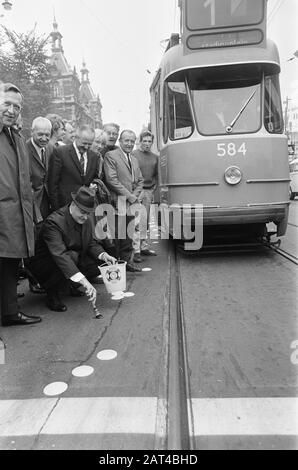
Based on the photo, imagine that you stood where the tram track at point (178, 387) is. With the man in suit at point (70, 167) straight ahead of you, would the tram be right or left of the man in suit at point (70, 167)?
right

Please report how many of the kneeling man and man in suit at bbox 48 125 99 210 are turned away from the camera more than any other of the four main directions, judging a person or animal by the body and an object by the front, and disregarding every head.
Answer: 0

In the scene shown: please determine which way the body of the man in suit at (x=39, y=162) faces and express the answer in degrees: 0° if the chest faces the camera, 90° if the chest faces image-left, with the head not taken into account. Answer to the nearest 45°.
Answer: approximately 315°

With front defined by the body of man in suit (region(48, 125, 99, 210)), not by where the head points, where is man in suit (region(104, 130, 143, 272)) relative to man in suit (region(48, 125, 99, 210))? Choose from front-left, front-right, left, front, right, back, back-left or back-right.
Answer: left

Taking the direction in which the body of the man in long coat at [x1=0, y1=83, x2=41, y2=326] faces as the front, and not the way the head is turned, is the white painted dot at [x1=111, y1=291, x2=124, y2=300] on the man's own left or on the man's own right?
on the man's own left

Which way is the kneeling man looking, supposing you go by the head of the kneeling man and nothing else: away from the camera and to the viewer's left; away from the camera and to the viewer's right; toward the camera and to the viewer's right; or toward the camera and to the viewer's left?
toward the camera and to the viewer's right

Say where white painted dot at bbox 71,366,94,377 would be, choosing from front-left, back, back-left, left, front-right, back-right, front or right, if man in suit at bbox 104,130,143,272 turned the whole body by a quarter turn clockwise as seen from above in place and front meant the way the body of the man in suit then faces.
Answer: front-left

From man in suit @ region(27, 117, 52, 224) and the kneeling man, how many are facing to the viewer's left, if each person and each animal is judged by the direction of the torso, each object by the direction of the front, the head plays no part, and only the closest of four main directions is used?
0
